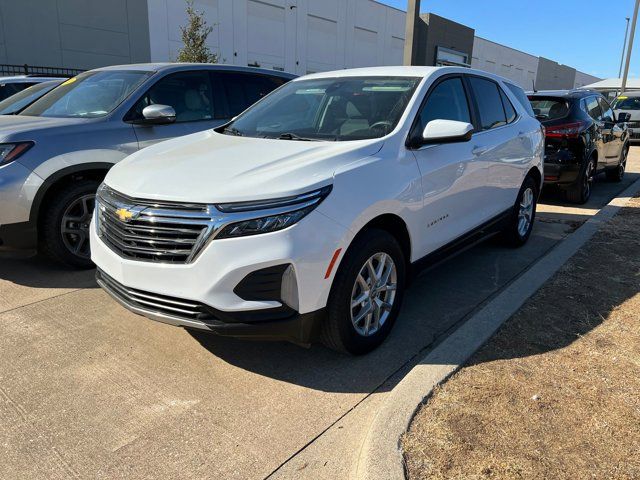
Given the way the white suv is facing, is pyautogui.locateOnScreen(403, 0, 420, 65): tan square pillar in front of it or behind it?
behind

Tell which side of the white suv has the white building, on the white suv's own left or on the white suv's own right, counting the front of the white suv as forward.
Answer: on the white suv's own right

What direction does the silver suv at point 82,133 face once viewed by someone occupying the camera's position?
facing the viewer and to the left of the viewer

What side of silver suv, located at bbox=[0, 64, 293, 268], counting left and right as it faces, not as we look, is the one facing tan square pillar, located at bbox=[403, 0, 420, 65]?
back

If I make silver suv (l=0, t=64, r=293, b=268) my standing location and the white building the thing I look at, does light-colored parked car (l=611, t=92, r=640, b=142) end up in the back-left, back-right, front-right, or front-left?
front-right

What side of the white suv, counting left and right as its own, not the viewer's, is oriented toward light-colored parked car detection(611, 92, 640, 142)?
back

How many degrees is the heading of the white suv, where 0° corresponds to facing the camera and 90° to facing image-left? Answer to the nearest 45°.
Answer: approximately 45°

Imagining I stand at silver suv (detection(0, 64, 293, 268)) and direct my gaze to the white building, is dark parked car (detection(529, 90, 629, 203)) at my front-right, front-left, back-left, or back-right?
front-right

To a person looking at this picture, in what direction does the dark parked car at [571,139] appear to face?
facing away from the viewer and to the right of the viewer

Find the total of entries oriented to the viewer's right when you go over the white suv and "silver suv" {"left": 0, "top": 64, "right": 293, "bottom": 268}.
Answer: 0
